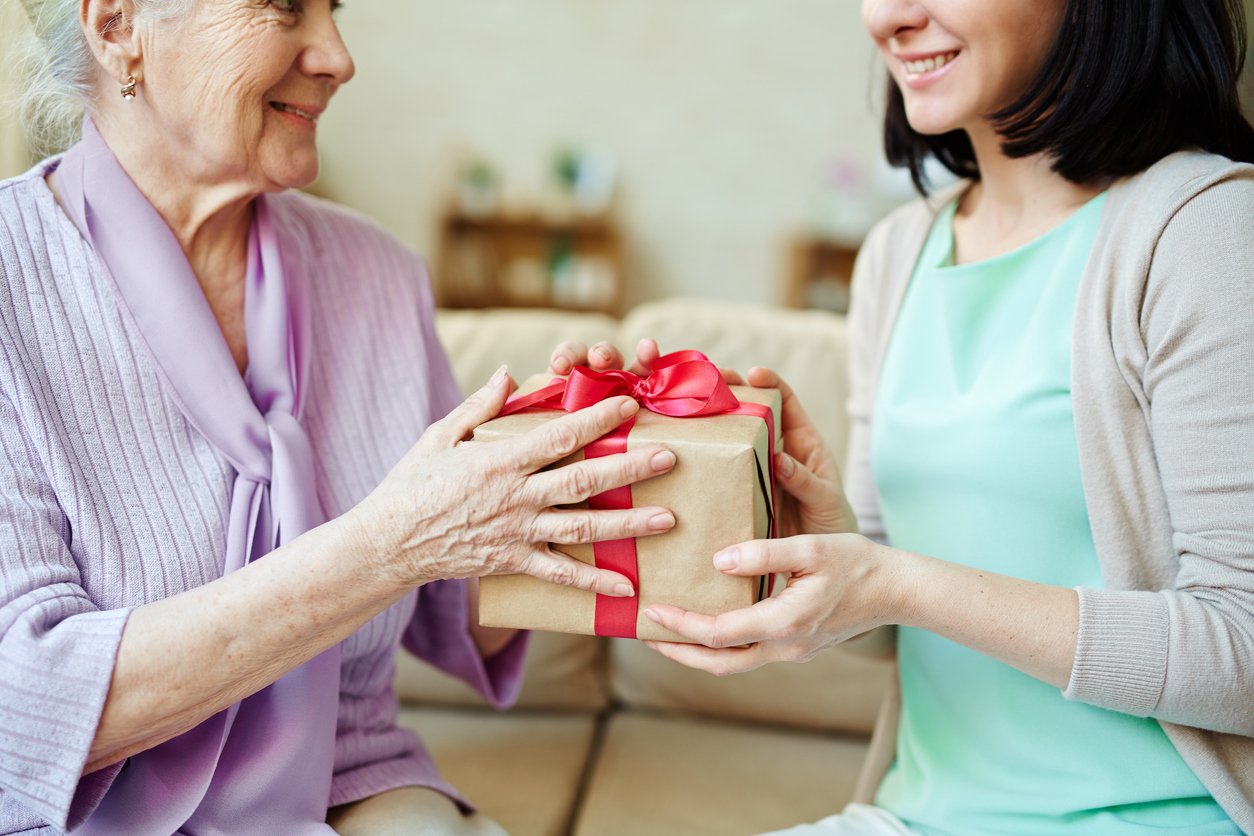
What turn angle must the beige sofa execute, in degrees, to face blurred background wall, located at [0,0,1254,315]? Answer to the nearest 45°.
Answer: approximately 180°

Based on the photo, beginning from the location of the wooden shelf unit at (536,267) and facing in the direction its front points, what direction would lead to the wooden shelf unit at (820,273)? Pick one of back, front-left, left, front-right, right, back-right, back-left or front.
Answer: left

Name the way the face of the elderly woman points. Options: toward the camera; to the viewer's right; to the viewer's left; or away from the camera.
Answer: to the viewer's right

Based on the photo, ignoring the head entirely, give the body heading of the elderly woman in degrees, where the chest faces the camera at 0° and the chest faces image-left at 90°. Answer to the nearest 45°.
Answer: approximately 315°

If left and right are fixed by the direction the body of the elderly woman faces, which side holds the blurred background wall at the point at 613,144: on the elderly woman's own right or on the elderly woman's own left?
on the elderly woman's own left

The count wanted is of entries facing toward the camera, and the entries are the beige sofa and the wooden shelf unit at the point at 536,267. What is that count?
2

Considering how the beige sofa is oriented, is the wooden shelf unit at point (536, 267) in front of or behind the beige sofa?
behind

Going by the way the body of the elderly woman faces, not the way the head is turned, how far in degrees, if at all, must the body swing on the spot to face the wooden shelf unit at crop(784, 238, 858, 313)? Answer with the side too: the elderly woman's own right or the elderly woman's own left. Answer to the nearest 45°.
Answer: approximately 90° to the elderly woman's own left

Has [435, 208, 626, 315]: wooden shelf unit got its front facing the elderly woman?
yes

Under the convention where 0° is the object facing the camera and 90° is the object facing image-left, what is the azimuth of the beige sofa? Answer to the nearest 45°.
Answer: approximately 0°

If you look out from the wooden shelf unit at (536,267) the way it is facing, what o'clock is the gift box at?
The gift box is roughly at 12 o'clock from the wooden shelf unit.
